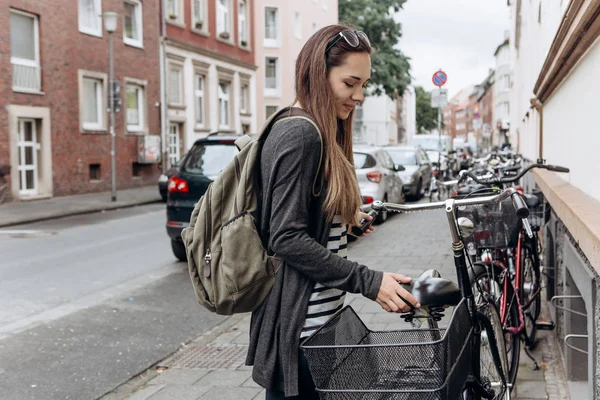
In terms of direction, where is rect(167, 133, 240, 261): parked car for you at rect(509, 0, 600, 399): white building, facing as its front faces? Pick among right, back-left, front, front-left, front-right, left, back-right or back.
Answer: front-right

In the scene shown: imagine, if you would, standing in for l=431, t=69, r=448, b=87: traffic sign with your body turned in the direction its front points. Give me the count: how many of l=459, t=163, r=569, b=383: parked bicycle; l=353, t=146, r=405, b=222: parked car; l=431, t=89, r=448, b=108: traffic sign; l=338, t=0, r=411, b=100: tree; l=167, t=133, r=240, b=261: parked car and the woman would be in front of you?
4

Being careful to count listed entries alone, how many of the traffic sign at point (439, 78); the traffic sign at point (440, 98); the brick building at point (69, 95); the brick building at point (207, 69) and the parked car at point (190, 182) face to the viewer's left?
0

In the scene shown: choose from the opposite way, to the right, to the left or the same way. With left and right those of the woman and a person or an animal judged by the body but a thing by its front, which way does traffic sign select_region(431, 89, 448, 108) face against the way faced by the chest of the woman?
to the right

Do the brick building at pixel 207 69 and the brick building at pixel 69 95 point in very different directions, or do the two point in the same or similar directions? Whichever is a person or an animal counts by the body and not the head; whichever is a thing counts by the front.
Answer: same or similar directions

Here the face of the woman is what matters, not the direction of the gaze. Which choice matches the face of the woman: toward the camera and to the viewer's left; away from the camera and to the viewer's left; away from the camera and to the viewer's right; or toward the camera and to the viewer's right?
toward the camera and to the viewer's right

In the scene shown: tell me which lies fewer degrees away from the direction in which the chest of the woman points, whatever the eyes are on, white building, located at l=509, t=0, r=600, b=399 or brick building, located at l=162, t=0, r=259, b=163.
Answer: the white building

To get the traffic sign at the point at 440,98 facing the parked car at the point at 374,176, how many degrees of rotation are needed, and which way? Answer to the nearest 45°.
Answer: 0° — it already faces it

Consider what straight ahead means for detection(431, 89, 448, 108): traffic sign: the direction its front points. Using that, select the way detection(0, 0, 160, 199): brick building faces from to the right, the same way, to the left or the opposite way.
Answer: to the left

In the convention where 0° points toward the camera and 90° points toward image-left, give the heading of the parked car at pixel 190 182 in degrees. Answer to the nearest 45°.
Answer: approximately 180°

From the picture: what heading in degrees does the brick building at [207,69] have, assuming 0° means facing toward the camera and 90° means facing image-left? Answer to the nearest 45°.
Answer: approximately 315°

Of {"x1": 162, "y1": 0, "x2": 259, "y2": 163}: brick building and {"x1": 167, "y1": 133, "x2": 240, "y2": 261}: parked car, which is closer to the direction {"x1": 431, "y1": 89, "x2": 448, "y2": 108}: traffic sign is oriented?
the parked car

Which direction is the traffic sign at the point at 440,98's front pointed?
toward the camera

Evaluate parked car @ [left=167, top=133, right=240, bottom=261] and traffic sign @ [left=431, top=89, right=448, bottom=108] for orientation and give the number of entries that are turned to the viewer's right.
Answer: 0

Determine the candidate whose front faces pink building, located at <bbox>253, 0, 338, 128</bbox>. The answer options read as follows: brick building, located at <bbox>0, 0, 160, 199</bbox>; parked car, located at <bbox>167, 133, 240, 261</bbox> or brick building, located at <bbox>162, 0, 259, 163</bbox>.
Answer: the parked car

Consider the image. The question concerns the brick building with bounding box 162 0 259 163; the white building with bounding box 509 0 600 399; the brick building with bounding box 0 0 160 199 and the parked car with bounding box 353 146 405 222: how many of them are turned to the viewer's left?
1

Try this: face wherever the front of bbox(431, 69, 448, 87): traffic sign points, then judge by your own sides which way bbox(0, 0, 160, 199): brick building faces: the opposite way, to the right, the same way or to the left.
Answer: to the left

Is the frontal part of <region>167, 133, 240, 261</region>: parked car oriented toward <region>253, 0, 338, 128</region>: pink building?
yes
